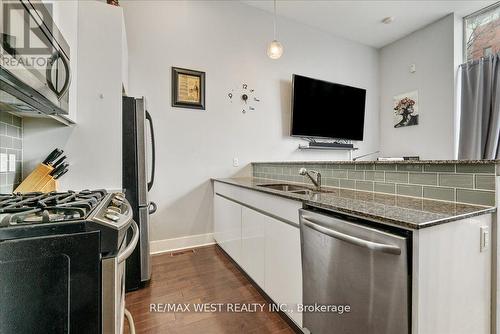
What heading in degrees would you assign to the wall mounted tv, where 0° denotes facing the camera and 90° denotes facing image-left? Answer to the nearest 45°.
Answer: approximately 315°

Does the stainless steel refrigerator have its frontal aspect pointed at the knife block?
no

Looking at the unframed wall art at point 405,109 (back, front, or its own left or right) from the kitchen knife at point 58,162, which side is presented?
front

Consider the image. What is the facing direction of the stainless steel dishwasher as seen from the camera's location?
facing the viewer and to the left of the viewer

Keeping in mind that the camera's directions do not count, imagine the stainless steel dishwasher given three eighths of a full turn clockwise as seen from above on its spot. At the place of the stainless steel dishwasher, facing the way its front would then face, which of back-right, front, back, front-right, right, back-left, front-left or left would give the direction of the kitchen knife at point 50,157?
left

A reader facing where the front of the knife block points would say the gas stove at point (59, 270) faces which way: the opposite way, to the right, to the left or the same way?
the same way

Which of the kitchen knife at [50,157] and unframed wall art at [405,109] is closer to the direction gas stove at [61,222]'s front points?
the unframed wall art

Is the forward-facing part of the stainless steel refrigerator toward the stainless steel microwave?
no

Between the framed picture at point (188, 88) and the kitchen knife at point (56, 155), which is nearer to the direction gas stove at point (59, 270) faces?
the framed picture

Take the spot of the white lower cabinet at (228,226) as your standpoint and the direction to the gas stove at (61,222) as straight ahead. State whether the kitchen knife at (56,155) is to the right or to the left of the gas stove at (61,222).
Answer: right

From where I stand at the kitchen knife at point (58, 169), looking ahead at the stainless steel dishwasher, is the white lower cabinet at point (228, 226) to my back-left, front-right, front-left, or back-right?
front-left

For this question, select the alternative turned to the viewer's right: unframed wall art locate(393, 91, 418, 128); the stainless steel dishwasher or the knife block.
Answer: the knife block

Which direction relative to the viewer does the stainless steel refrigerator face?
to the viewer's right

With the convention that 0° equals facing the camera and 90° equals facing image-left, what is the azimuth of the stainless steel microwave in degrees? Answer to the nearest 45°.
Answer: approximately 270°

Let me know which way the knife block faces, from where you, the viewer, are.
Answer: facing to the right of the viewer

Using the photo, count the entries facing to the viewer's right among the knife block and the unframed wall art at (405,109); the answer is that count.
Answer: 1

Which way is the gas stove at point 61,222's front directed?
to the viewer's right

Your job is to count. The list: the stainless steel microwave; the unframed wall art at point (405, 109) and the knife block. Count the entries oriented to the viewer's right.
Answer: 2

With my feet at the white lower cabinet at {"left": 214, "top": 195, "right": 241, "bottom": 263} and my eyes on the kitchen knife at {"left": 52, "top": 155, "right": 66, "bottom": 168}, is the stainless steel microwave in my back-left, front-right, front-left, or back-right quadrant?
front-left

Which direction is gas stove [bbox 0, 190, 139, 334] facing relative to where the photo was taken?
to the viewer's right
